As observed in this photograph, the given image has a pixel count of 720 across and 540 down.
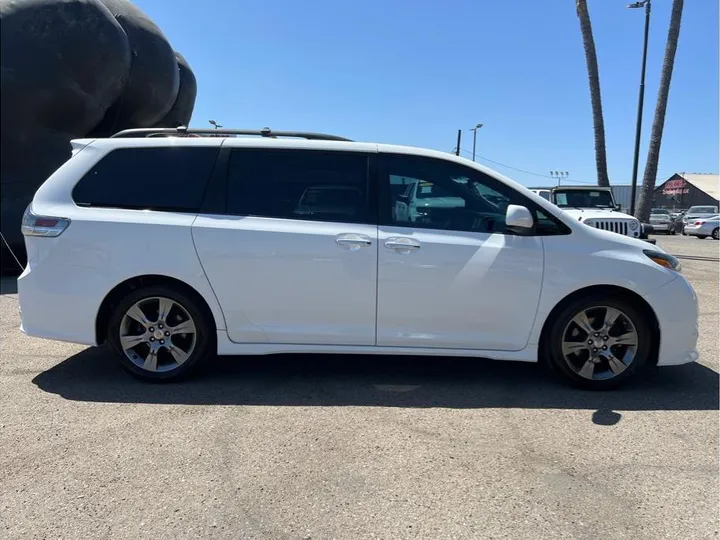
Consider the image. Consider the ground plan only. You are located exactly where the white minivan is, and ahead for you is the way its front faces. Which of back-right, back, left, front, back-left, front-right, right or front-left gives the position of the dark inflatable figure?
back-left

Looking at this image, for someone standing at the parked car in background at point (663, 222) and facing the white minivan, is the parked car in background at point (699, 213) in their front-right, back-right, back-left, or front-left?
back-left

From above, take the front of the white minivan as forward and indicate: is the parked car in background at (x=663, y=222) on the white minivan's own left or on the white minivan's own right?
on the white minivan's own left

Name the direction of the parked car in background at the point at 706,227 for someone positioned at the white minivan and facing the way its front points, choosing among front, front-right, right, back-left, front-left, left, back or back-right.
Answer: front-left

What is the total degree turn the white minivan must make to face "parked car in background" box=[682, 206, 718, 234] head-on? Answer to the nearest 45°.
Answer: approximately 45° to its left

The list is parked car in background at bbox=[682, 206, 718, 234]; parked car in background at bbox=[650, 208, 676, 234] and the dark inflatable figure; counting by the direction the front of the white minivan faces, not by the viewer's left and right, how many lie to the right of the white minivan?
0

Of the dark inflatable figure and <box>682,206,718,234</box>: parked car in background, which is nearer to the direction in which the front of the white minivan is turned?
the parked car in background

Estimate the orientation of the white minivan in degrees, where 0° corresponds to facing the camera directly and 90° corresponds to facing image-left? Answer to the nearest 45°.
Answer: approximately 270°
